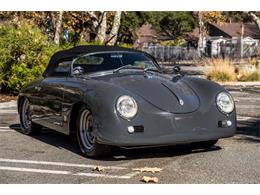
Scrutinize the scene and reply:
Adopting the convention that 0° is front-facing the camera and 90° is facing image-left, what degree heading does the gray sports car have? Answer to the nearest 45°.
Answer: approximately 315°

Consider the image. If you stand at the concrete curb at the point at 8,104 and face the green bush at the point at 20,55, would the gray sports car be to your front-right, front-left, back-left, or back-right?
back-right

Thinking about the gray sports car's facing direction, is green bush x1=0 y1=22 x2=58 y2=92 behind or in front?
behind

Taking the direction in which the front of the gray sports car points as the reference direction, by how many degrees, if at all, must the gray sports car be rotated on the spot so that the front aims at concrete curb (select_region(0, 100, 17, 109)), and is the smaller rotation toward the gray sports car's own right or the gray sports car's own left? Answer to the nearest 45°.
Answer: approximately 180°

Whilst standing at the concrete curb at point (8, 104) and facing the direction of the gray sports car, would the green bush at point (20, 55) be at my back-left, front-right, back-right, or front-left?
back-left
